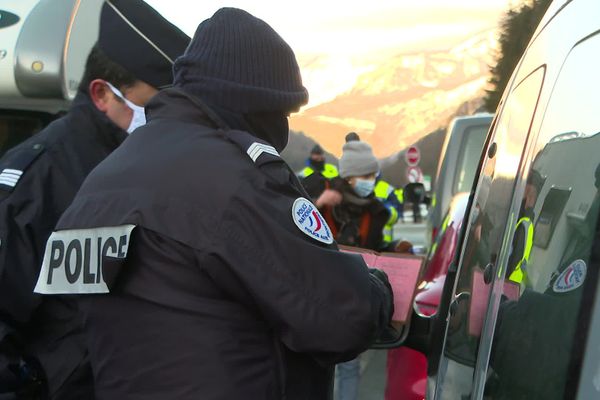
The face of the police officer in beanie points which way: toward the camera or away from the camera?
away from the camera

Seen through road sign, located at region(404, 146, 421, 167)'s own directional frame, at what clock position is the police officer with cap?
The police officer with cap is roughly at 12 o'clock from the road sign.

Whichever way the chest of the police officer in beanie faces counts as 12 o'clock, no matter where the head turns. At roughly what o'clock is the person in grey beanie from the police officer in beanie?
The person in grey beanie is roughly at 11 o'clock from the police officer in beanie.

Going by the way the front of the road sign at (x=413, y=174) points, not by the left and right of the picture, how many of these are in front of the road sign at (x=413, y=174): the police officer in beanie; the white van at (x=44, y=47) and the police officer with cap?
3

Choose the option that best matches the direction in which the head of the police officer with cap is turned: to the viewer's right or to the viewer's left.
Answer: to the viewer's right

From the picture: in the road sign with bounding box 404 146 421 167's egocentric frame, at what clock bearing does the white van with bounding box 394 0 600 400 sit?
The white van is roughly at 12 o'clock from the road sign.

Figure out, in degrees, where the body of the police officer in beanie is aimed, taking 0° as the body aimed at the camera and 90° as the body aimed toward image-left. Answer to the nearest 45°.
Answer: approximately 225°

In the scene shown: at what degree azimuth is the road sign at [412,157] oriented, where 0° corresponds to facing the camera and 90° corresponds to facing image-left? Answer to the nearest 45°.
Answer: approximately 0°

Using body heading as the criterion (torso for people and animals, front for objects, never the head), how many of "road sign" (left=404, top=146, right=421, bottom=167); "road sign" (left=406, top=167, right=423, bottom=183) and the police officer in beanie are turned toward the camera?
2

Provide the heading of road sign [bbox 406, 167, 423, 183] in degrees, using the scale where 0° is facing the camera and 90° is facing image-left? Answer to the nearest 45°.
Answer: approximately 0°

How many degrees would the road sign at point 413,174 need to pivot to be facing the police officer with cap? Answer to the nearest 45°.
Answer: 0° — it already faces them

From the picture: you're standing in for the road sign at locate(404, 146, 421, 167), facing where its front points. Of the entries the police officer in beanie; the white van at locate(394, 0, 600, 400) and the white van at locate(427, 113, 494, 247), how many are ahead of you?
3
